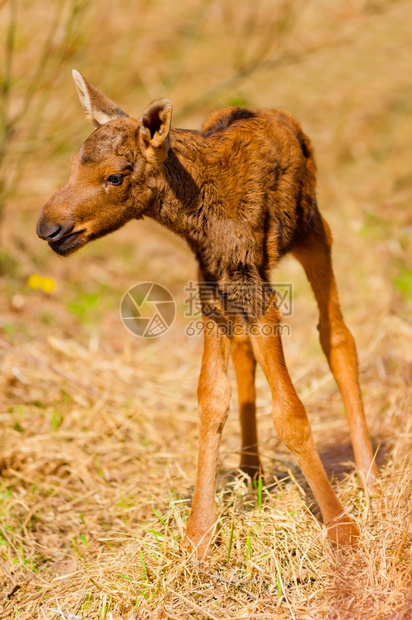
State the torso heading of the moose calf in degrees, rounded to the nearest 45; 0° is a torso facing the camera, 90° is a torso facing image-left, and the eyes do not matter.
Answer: approximately 45°
